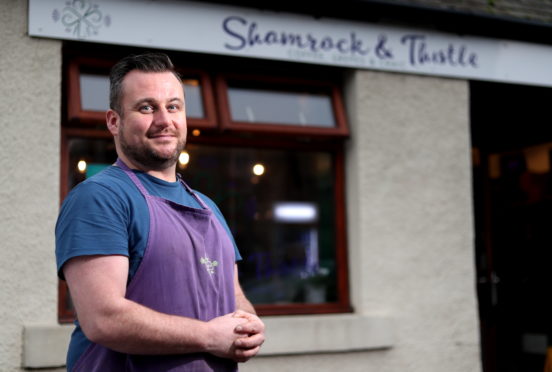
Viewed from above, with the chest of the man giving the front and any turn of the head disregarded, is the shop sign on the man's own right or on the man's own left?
on the man's own left

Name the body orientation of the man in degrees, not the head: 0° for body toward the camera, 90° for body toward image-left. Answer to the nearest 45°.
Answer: approximately 315°

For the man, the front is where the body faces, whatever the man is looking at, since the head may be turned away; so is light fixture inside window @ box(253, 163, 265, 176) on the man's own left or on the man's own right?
on the man's own left
